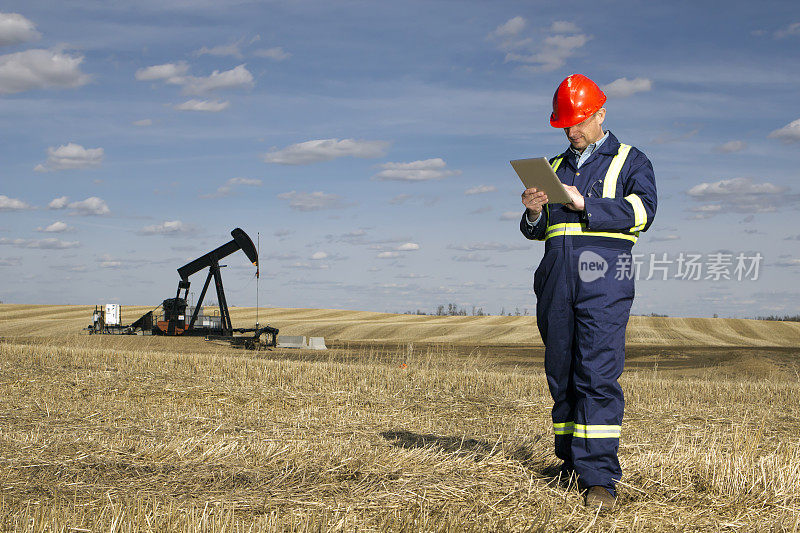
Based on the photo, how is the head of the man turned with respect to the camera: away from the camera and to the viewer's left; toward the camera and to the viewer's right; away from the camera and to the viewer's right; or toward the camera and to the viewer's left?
toward the camera and to the viewer's left

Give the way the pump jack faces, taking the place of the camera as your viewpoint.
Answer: facing to the right of the viewer

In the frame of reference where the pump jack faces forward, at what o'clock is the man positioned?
The man is roughly at 3 o'clock from the pump jack.
